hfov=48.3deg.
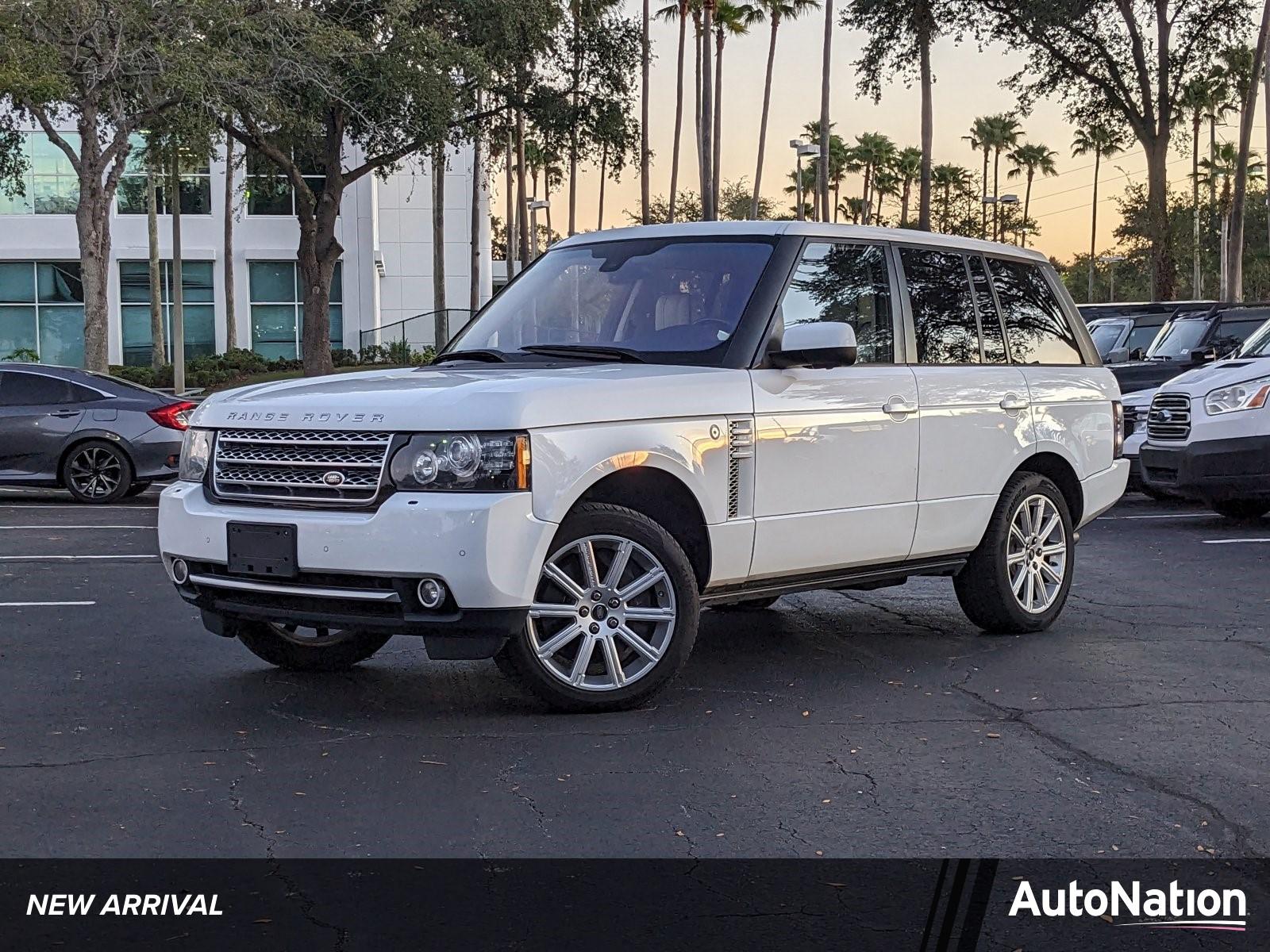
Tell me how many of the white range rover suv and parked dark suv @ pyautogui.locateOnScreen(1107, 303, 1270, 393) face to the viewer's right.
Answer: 0

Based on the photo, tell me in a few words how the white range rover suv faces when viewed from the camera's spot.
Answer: facing the viewer and to the left of the viewer

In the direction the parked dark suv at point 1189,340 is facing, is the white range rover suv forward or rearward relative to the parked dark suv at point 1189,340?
forward

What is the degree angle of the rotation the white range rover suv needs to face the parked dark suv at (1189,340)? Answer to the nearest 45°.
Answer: approximately 180°

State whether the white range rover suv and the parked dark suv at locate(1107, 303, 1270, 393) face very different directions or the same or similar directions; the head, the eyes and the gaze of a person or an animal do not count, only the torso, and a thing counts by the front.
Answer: same or similar directions
